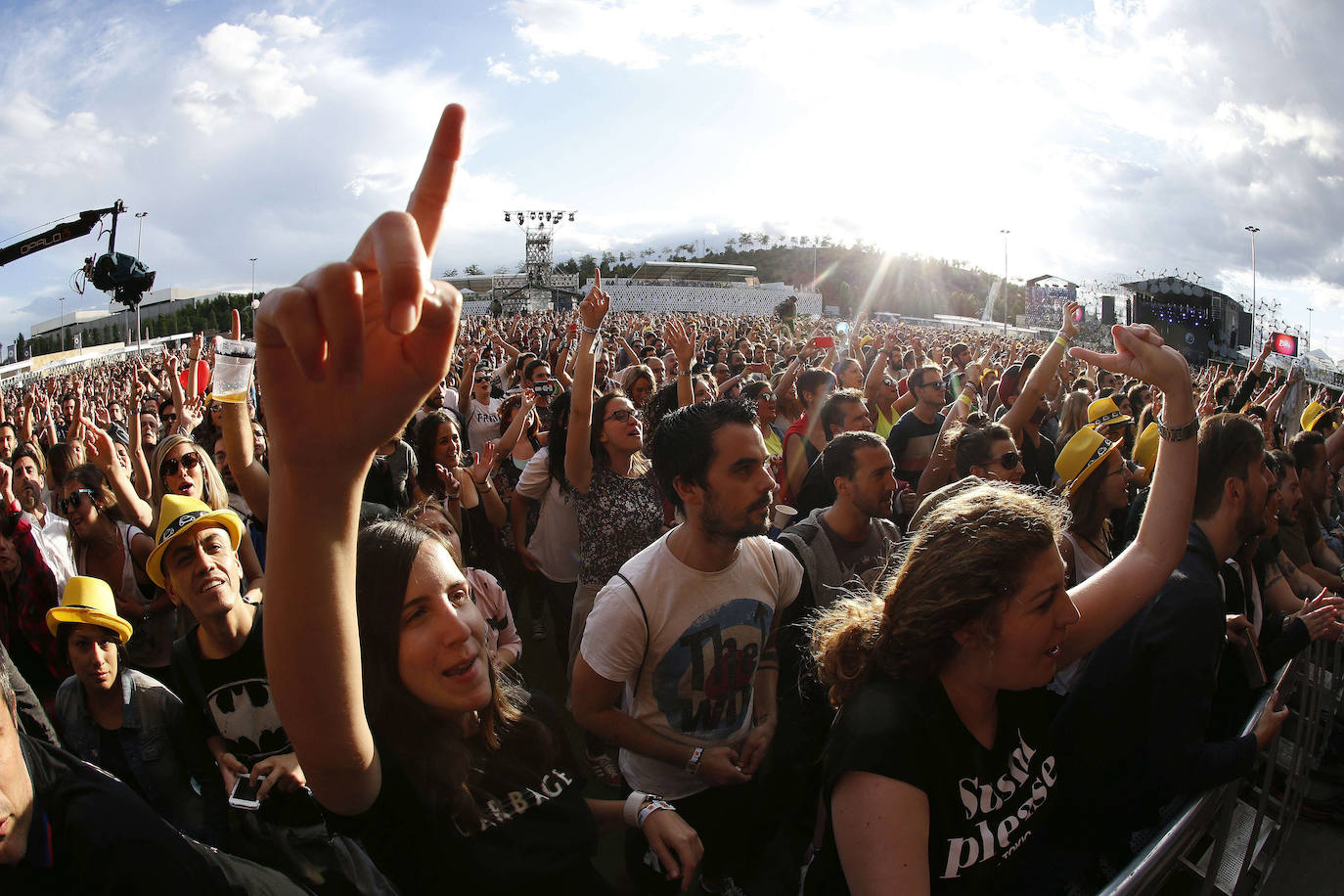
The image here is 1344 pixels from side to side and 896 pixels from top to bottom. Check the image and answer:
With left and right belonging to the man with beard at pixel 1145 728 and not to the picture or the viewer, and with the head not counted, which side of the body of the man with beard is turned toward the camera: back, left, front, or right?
right

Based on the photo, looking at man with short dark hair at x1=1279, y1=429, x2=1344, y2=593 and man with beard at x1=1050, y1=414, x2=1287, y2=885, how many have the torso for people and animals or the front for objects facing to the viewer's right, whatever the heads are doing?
2

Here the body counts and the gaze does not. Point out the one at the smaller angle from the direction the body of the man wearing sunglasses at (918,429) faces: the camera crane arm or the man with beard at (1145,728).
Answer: the man with beard

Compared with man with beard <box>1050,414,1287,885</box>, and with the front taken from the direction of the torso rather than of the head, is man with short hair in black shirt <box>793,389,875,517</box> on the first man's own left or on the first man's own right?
on the first man's own left
